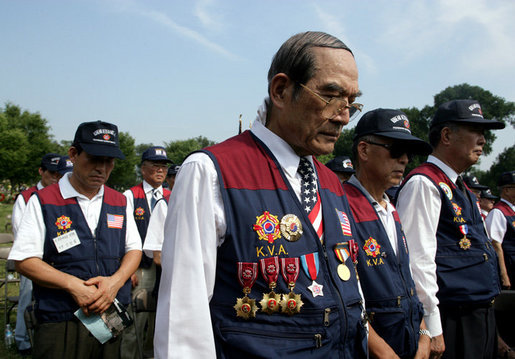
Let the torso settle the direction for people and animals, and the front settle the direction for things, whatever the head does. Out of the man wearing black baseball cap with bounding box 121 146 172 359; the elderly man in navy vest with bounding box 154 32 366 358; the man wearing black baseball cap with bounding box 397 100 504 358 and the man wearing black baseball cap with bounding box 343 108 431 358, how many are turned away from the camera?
0

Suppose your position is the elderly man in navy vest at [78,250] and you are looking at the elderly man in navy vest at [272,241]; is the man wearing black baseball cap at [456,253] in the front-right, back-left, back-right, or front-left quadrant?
front-left

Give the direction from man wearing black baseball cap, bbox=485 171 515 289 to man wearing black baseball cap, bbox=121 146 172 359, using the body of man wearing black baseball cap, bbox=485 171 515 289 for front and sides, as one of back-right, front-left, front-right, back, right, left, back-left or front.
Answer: right

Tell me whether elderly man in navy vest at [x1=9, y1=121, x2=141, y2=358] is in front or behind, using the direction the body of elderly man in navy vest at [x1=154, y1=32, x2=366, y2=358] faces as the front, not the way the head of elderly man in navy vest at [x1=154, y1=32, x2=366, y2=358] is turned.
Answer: behind

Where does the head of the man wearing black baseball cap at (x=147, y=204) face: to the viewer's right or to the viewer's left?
to the viewer's right

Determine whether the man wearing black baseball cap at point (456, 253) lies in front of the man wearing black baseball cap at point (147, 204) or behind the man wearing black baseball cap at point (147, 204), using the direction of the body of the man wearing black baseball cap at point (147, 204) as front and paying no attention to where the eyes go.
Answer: in front

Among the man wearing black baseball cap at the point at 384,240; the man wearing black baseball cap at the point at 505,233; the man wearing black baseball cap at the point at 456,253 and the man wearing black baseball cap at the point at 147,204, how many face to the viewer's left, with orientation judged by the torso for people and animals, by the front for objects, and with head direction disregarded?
0

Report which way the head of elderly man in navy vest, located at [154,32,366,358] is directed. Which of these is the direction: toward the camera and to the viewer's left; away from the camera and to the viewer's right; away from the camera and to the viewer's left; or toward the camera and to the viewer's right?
toward the camera and to the viewer's right

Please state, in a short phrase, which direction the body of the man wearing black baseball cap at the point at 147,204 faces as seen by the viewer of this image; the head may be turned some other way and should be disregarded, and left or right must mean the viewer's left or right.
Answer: facing the viewer and to the right of the viewer
